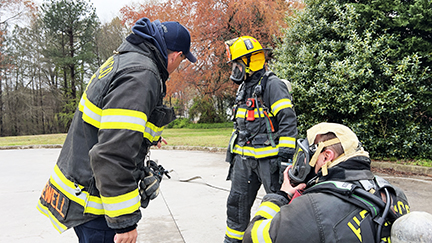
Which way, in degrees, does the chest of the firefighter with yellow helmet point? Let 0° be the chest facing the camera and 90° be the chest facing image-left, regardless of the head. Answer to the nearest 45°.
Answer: approximately 45°

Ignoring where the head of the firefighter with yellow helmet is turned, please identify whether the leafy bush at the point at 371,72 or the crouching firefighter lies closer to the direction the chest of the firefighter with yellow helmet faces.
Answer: the crouching firefighter

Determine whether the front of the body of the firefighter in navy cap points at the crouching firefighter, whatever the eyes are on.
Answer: no

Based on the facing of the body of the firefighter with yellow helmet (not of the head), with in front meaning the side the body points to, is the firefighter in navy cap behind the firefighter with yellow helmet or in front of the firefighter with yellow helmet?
in front

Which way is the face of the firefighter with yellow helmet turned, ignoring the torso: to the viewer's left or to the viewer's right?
to the viewer's left

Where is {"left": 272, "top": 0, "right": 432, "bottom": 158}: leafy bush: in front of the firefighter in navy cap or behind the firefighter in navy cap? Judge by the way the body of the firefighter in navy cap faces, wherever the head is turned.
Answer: in front

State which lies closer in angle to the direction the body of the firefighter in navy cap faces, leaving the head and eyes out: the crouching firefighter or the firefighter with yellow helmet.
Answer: the firefighter with yellow helmet

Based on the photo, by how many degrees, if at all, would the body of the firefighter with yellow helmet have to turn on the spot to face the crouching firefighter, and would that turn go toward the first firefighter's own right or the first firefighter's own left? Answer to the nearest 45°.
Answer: approximately 45° to the first firefighter's own left

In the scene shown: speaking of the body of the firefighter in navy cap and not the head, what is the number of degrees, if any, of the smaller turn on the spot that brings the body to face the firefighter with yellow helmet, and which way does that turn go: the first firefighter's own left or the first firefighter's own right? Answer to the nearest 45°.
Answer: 0° — they already face them

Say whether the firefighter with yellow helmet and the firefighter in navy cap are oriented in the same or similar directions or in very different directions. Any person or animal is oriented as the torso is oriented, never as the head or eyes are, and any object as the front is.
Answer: very different directions

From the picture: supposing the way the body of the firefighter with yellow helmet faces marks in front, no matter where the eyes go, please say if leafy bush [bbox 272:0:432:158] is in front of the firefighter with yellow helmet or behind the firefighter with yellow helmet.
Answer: behind

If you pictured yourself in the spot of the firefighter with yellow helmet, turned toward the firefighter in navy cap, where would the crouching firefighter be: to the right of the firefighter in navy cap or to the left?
left
